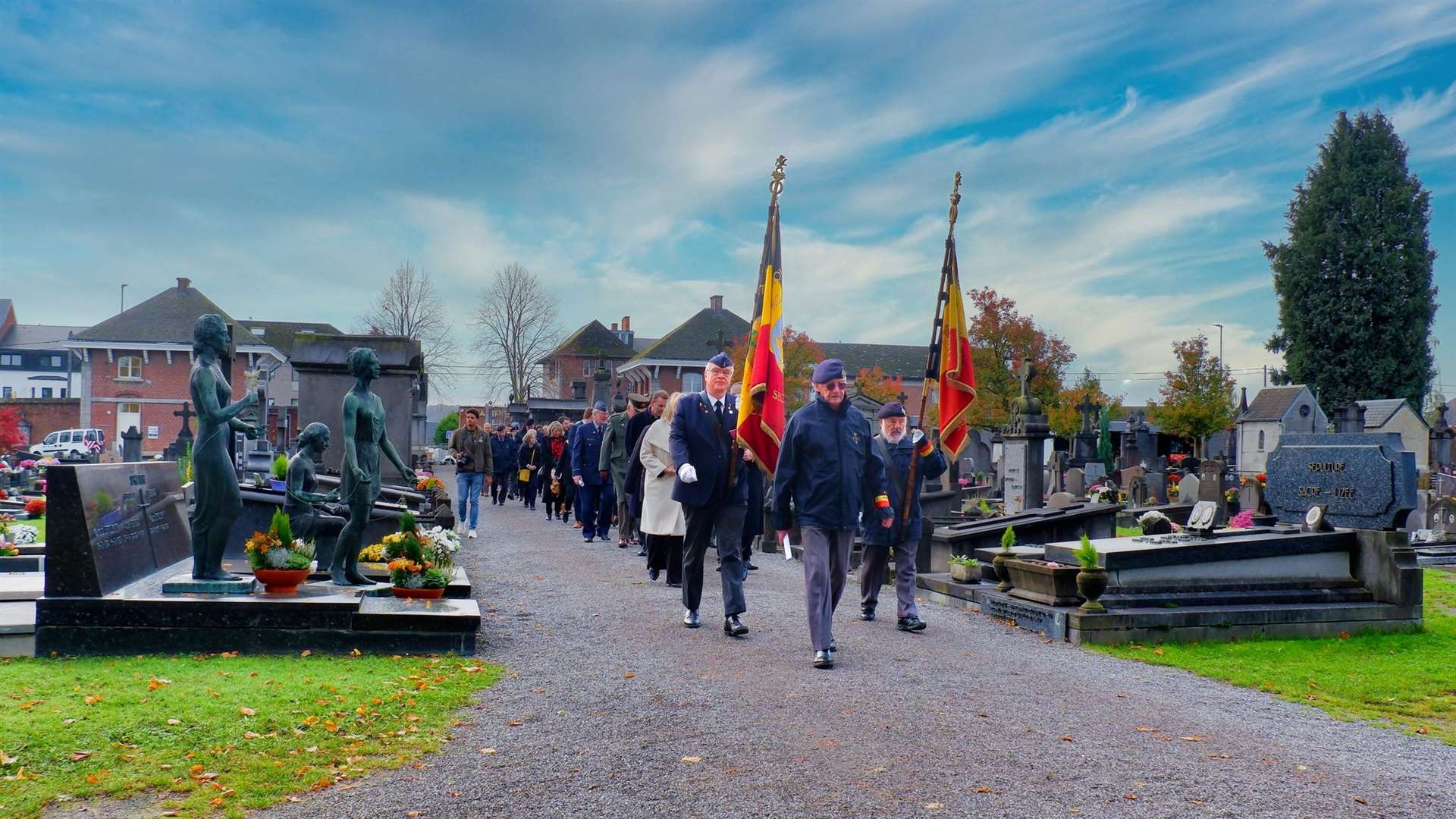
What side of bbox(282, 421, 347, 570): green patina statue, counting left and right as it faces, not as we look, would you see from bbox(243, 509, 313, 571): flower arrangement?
right

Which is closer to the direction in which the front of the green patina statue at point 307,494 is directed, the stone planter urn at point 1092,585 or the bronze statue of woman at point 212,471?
the stone planter urn

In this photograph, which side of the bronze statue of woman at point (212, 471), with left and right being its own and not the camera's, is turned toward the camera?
right

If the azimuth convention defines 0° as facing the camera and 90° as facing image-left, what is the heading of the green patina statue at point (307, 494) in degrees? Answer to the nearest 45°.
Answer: approximately 270°

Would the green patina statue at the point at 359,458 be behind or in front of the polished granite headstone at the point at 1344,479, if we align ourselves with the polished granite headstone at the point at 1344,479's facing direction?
in front

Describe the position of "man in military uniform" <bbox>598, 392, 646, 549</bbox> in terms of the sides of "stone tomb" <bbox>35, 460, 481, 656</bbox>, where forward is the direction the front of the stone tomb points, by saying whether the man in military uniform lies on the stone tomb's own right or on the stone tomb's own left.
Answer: on the stone tomb's own left

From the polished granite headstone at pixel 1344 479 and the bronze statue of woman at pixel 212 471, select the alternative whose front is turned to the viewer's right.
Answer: the bronze statue of woman

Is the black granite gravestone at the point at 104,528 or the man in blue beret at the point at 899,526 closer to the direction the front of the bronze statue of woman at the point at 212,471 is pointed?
the man in blue beret

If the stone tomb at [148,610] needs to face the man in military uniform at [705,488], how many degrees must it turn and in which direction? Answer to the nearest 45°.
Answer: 0° — it already faces them

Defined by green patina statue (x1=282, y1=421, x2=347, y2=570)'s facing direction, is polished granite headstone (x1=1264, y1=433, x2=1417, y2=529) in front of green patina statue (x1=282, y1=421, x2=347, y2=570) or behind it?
in front

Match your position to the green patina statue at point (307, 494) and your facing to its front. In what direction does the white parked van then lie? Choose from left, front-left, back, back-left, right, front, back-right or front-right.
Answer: left

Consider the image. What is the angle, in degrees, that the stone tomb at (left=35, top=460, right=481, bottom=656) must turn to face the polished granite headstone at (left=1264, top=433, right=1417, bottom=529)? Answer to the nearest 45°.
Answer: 0° — it already faces it
